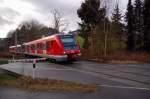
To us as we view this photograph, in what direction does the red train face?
facing the viewer and to the right of the viewer
